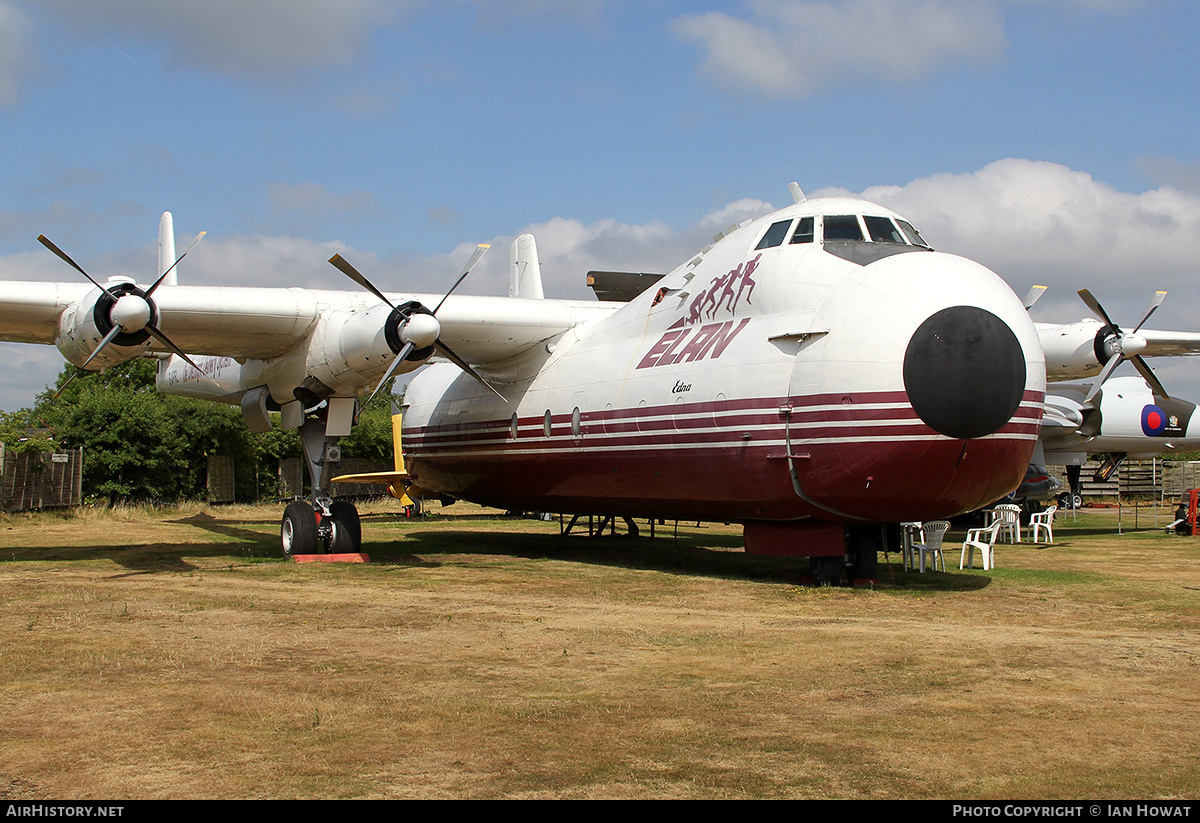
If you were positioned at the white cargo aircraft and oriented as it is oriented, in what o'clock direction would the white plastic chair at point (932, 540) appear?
The white plastic chair is roughly at 10 o'clock from the white cargo aircraft.

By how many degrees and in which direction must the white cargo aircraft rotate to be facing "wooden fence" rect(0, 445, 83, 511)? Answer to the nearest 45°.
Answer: approximately 180°

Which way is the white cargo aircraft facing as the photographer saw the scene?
facing the viewer and to the right of the viewer

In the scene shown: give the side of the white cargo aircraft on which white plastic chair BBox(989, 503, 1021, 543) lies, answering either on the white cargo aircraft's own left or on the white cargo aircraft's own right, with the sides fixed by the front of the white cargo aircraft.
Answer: on the white cargo aircraft's own left

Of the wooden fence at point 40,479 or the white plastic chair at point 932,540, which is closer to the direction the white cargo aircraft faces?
the white plastic chair
